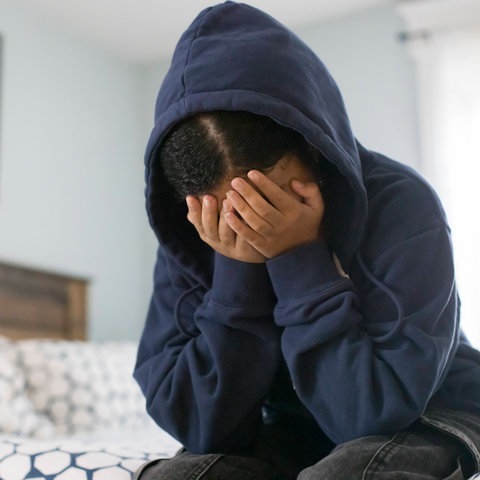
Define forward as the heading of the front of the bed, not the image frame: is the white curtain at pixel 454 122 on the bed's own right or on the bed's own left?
on the bed's own left
